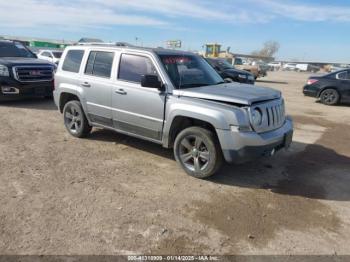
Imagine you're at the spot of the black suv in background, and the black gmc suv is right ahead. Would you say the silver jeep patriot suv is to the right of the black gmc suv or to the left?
left

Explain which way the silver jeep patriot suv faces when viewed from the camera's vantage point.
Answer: facing the viewer and to the right of the viewer

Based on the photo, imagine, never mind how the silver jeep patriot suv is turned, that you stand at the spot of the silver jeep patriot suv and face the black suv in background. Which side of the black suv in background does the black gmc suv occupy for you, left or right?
left

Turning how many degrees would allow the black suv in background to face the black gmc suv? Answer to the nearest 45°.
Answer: approximately 90° to its right

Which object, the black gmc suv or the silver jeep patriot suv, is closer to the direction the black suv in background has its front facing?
the silver jeep patriot suv

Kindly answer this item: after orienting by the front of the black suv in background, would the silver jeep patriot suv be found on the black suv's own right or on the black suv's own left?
on the black suv's own right

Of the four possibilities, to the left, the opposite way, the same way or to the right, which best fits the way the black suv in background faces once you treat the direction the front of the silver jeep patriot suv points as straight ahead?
the same way

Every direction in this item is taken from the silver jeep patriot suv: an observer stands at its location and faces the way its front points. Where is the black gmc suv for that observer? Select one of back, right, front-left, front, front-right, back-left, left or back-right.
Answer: back

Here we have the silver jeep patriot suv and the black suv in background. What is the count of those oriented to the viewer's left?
0
